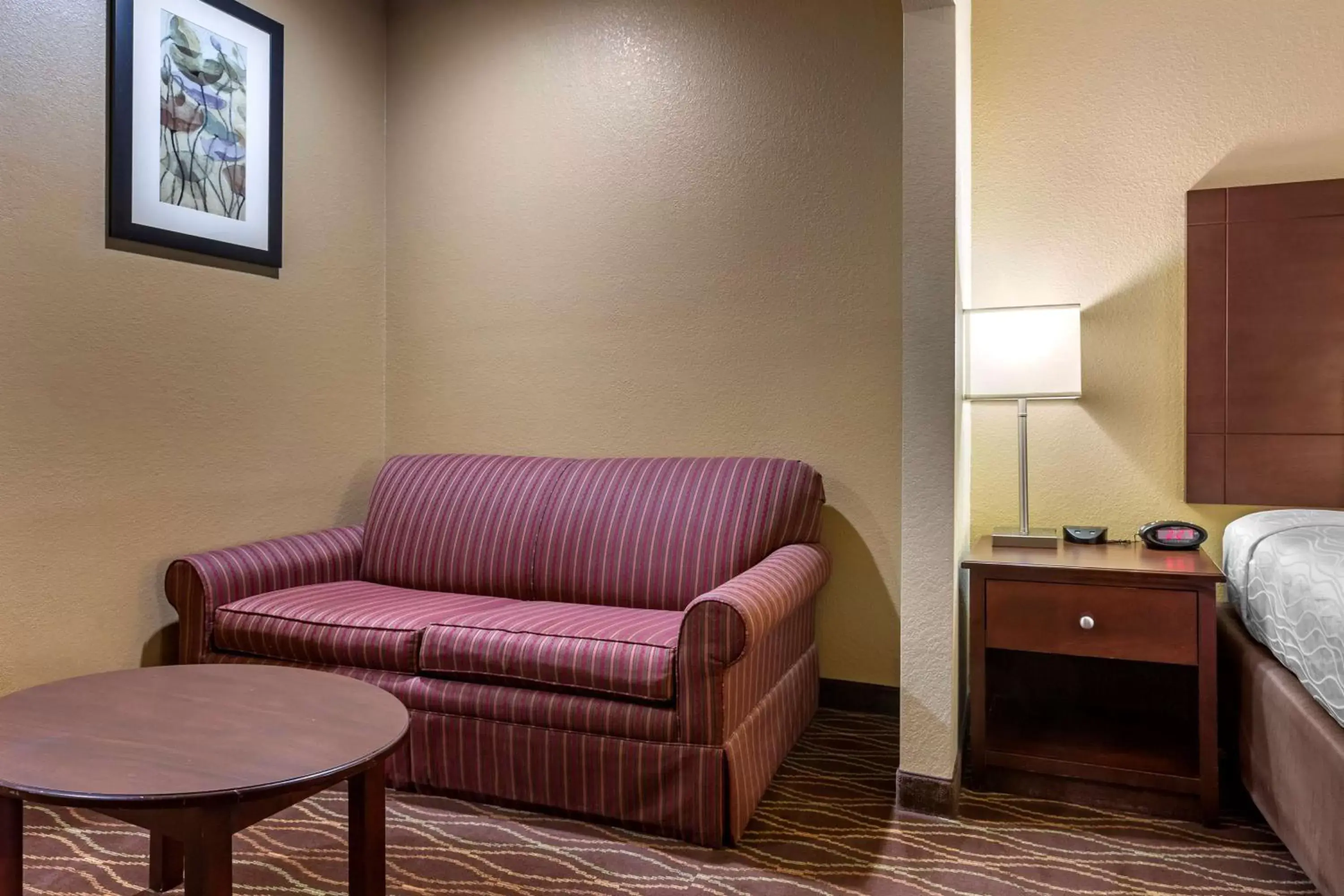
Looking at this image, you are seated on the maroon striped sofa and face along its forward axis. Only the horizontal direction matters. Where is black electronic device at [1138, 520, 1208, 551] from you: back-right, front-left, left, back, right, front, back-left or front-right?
back-left

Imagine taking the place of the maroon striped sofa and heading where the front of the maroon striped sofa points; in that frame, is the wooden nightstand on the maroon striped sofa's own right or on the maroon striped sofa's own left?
on the maroon striped sofa's own left

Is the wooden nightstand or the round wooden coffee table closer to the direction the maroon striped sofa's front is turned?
the round wooden coffee table

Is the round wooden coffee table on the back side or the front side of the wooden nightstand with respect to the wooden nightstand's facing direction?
on the front side

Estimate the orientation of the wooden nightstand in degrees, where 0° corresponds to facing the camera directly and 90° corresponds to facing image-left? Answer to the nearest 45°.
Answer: approximately 0°

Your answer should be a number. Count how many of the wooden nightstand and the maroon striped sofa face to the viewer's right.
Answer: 0

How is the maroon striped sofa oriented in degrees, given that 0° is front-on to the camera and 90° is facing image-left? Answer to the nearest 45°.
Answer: approximately 45°
